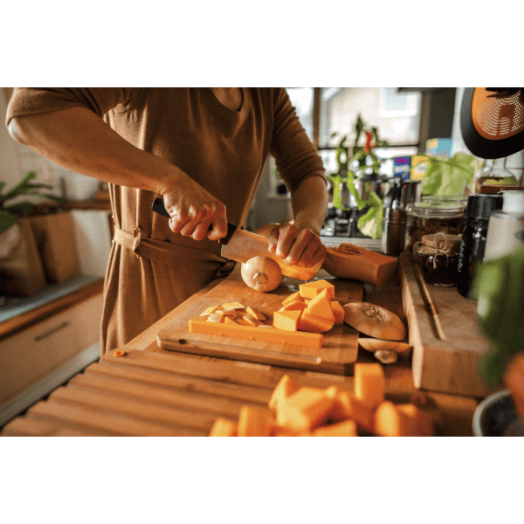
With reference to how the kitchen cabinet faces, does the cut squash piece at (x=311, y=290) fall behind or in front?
in front

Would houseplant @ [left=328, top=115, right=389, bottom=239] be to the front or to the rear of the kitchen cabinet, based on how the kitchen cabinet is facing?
to the front

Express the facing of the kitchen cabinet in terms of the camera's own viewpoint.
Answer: facing the viewer and to the right of the viewer

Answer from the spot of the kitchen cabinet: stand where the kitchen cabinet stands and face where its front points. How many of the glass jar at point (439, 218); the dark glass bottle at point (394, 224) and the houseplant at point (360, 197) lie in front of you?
3

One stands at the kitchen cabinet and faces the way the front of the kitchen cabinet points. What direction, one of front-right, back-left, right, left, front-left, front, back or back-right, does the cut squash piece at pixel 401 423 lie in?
front-right

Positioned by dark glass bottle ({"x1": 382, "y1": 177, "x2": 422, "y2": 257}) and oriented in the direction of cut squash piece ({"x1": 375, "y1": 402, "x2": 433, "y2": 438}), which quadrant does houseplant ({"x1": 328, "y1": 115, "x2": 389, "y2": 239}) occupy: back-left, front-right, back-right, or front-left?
back-right

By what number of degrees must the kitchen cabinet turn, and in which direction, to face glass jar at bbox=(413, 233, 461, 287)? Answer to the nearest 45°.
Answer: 0° — it already faces it

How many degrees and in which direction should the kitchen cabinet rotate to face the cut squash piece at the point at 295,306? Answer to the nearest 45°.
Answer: approximately 45° to its right

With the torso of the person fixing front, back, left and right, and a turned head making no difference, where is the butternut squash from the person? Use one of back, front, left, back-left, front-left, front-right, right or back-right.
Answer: front

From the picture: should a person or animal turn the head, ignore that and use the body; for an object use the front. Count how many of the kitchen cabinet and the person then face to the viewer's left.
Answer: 0

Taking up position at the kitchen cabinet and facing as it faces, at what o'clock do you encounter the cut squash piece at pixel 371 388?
The cut squash piece is roughly at 1 o'clock from the kitchen cabinet.

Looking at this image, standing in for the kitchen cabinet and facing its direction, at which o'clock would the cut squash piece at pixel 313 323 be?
The cut squash piece is roughly at 1 o'clock from the kitchen cabinet.

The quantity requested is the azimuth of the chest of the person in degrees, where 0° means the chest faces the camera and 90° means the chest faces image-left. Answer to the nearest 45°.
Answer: approximately 315°
